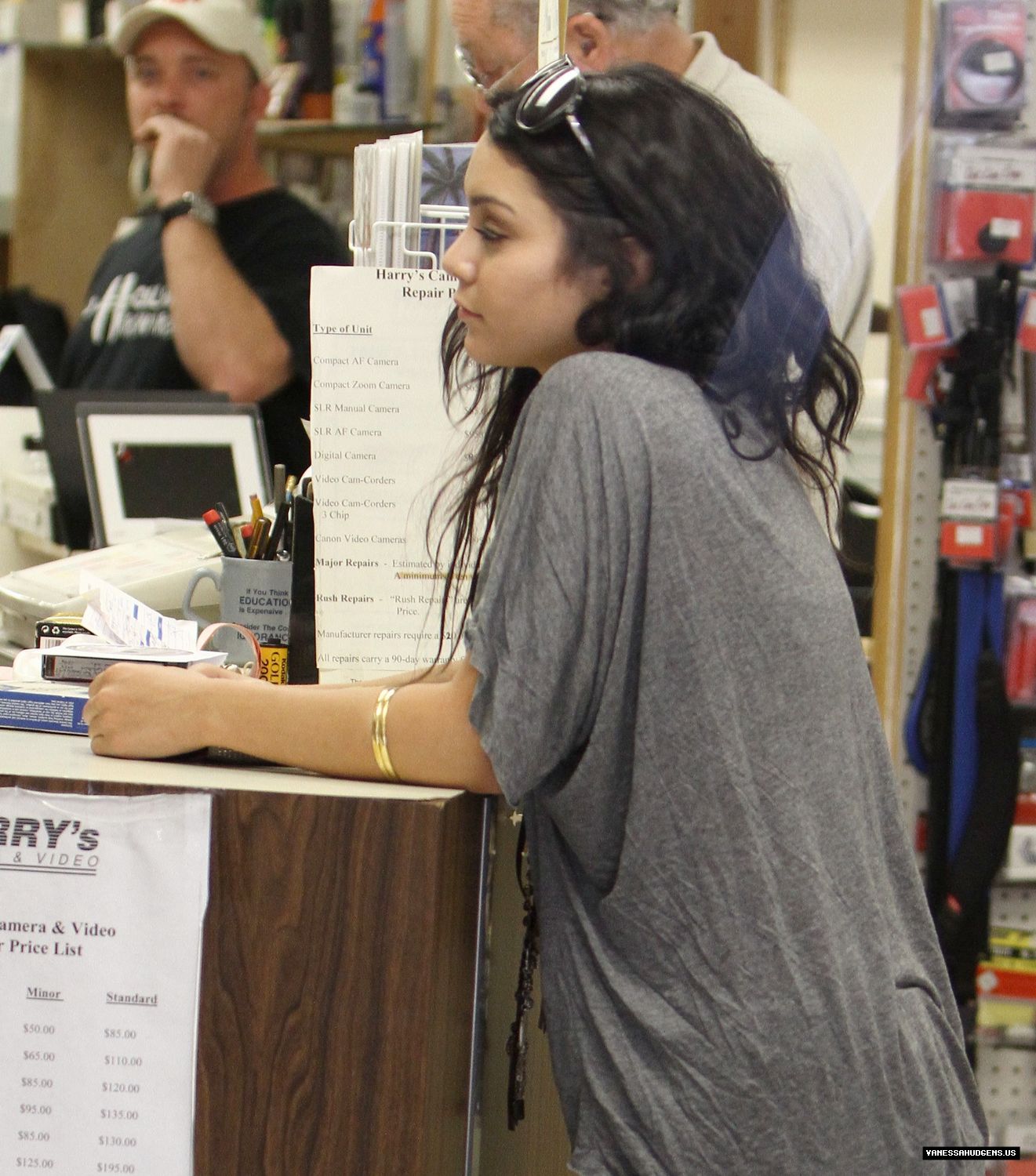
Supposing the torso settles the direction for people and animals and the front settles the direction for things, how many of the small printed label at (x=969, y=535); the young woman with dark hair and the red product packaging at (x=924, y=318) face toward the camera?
2

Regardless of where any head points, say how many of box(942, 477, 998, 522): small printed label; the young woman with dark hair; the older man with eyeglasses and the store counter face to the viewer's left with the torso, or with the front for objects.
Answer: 2

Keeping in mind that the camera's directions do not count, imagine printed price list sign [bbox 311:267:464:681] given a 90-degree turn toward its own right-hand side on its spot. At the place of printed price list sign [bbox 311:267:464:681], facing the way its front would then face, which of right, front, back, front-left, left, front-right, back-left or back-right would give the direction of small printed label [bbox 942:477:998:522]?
back-right

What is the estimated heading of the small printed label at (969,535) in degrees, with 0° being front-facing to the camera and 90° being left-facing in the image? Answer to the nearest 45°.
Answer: approximately 0°

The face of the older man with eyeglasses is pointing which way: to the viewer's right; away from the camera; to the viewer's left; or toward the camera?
to the viewer's left

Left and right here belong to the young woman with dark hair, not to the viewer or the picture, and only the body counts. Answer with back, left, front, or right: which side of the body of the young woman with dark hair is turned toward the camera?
left

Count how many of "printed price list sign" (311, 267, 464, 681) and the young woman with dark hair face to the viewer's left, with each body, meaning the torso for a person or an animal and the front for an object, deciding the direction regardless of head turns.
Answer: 1

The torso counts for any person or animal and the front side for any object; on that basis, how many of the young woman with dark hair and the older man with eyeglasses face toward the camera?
0

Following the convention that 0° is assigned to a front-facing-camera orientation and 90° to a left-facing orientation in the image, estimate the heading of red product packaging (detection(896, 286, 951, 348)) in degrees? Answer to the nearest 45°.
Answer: approximately 0°

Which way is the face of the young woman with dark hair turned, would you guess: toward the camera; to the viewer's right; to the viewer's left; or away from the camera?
to the viewer's left
